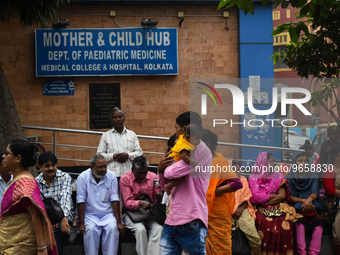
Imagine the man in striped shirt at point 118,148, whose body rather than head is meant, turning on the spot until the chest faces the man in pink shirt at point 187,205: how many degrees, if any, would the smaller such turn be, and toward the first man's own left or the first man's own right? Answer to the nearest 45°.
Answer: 0° — they already face them

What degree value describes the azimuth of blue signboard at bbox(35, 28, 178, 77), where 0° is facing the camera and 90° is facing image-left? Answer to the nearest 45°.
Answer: approximately 0°

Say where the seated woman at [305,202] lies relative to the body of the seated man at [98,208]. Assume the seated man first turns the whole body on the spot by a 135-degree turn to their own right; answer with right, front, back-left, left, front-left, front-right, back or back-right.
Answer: back-right

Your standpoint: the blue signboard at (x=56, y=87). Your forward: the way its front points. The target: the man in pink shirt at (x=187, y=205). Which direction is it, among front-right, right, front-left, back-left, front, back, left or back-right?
front

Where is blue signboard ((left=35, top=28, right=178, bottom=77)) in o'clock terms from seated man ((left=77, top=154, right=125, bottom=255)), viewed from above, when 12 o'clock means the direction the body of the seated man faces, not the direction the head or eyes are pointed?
The blue signboard is roughly at 6 o'clock from the seated man.

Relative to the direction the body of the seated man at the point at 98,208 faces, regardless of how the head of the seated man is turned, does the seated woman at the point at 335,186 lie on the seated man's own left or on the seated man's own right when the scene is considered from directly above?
on the seated man's own left

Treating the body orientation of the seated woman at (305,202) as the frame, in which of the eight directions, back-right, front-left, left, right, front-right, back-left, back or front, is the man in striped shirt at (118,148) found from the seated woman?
right

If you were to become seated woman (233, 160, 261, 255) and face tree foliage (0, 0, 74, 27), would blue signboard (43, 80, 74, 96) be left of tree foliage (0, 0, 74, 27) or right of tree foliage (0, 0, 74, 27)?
right

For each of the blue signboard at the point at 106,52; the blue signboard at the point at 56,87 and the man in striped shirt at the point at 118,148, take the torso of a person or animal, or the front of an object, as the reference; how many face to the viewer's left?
0

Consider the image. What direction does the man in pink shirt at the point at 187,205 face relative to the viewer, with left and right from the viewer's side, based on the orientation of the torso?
facing to the left of the viewer

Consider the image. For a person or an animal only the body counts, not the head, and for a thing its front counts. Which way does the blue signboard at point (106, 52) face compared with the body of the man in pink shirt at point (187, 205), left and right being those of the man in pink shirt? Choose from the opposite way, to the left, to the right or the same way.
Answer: to the left

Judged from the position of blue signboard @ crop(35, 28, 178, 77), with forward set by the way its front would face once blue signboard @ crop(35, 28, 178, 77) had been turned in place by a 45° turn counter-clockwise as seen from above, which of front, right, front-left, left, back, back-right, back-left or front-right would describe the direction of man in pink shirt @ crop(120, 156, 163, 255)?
front-right

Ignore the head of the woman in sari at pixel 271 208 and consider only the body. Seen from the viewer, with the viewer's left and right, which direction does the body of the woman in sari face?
facing the viewer

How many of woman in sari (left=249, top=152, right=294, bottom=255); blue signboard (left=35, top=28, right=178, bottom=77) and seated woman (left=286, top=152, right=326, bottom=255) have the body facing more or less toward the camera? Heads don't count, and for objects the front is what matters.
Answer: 3

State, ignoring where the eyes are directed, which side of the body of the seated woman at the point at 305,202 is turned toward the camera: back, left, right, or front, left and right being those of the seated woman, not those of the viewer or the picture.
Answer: front

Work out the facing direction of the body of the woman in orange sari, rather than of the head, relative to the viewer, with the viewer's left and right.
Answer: facing to the left of the viewer

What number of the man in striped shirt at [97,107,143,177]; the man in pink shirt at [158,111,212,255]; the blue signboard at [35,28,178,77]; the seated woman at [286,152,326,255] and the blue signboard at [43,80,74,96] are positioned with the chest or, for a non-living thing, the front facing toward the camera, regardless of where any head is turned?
4
